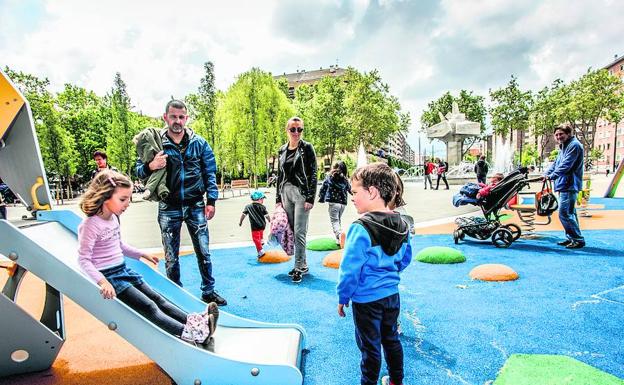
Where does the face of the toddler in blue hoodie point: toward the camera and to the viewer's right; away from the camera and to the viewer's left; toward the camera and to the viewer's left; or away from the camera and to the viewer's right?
away from the camera and to the viewer's left

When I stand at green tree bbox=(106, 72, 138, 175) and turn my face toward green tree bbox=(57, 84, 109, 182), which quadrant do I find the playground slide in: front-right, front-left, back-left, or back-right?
back-left

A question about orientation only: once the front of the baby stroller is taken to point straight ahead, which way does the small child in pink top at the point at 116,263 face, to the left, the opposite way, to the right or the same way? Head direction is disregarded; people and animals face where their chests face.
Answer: the opposite way

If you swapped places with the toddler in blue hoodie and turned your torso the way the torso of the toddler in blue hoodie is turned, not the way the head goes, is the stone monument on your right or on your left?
on your right

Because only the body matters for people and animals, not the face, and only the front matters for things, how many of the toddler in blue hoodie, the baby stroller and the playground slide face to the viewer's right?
1

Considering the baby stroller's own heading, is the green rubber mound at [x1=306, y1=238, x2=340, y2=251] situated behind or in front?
in front

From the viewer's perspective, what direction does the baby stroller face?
to the viewer's left

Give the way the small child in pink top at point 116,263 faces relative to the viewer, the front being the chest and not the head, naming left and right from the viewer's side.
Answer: facing the viewer and to the right of the viewer

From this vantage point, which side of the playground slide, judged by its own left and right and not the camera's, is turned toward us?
right

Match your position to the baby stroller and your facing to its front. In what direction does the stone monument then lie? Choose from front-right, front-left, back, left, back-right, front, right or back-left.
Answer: right

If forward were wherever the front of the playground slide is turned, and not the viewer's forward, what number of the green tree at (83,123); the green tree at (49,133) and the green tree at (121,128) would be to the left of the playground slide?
3

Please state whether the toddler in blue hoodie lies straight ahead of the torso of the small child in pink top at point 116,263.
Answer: yes

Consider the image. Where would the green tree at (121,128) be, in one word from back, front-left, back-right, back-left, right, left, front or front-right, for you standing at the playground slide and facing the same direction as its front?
left

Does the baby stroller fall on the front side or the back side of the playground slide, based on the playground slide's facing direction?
on the front side

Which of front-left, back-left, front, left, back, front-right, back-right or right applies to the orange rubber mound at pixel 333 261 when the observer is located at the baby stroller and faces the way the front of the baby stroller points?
front-left

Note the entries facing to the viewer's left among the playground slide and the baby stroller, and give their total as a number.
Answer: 1

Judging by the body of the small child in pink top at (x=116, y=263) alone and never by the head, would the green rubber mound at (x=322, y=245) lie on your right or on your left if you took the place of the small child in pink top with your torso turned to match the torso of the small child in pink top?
on your left

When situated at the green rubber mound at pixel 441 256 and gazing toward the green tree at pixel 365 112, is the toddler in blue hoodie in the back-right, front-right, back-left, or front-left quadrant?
back-left
